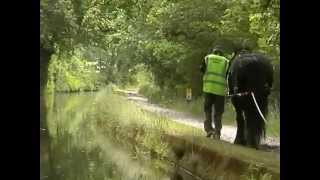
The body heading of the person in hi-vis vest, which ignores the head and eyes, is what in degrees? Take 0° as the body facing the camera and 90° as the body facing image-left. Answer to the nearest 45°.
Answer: approximately 180°

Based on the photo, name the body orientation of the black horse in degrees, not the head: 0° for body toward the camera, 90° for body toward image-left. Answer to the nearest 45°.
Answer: approximately 180°
